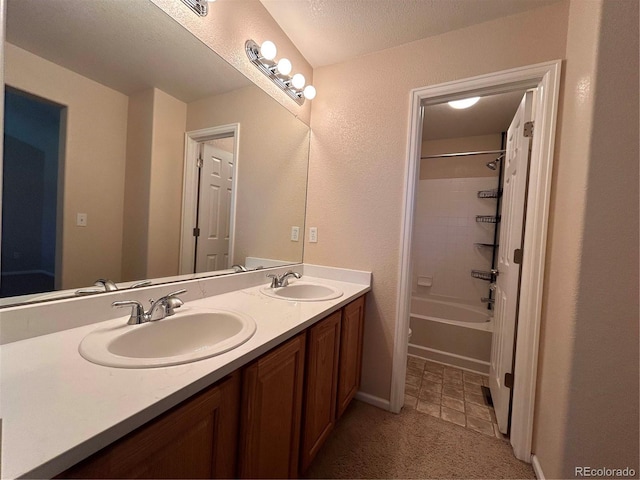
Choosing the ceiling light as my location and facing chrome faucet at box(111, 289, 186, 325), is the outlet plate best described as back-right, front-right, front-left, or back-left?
front-right

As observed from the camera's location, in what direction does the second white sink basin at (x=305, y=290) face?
facing the viewer and to the right of the viewer

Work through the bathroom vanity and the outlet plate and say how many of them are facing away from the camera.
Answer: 0

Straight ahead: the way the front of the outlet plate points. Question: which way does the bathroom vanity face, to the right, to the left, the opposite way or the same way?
to the left

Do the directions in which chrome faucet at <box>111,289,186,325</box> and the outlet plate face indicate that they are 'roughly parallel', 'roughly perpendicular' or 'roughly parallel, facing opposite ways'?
roughly perpendicular

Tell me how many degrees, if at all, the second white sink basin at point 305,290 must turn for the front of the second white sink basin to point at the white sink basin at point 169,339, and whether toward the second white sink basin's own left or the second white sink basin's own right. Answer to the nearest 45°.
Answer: approximately 90° to the second white sink basin's own right

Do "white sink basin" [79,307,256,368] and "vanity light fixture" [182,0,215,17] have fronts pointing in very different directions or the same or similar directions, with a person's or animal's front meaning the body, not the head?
same or similar directions

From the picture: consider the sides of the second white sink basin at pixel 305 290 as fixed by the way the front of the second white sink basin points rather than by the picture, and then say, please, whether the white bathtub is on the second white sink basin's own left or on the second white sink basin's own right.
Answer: on the second white sink basin's own left

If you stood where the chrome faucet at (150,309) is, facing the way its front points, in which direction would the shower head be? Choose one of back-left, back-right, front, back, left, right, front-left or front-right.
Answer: front-left

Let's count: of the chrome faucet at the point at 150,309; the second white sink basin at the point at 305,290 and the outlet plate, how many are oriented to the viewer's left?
0

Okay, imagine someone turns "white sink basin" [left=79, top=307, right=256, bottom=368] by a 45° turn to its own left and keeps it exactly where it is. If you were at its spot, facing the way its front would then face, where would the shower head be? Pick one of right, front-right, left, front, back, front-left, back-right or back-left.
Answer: front

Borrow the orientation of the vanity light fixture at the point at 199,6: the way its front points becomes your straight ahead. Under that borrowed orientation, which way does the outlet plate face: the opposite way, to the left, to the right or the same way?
to the right

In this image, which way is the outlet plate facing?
toward the camera

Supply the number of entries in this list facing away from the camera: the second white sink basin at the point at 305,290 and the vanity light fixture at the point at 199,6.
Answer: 0

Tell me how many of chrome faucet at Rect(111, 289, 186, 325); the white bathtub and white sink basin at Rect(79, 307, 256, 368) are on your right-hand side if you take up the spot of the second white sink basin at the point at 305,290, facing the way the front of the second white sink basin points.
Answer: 2
